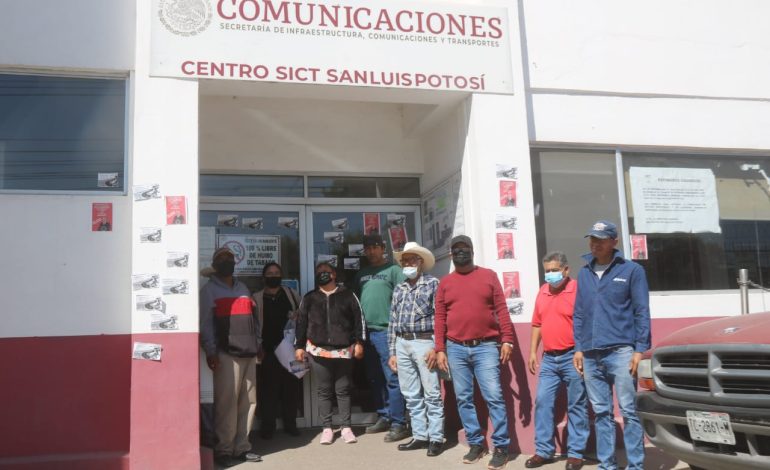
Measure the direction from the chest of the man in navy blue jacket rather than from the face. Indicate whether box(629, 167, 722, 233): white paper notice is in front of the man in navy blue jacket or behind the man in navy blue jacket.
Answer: behind

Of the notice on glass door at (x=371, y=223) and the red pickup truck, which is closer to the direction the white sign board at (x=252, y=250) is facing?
the red pickup truck

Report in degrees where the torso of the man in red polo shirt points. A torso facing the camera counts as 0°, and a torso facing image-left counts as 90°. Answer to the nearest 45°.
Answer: approximately 45°
